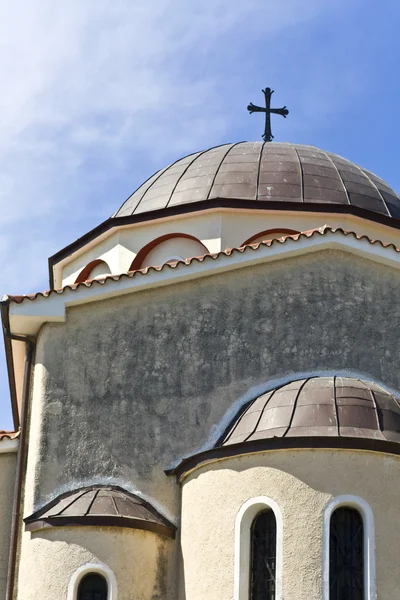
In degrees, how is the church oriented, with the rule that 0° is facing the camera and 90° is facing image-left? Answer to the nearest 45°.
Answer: approximately 180°
